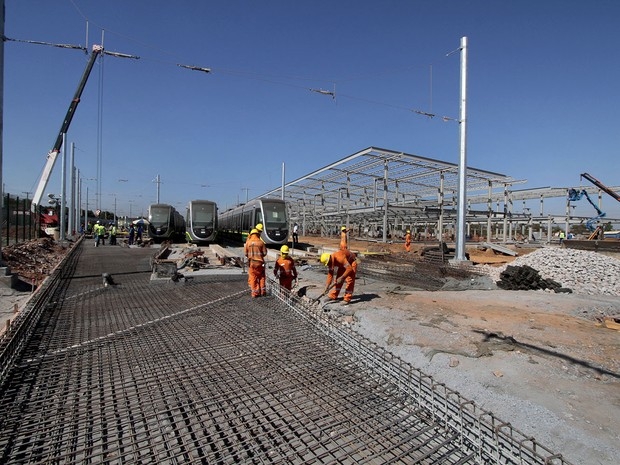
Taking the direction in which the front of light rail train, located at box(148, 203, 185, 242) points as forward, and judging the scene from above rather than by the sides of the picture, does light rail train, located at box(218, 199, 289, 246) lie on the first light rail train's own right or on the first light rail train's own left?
on the first light rail train's own left

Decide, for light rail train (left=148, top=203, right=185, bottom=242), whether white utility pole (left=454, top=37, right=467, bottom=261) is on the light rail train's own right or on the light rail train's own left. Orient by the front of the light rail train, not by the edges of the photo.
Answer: on the light rail train's own left

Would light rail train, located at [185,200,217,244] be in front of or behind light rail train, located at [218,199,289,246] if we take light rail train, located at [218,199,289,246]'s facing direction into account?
behind

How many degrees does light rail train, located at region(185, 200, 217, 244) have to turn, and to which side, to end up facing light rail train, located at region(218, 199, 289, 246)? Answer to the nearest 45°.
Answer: approximately 45° to its left

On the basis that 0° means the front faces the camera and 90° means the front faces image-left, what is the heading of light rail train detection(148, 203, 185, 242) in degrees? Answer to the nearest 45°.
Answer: approximately 45°

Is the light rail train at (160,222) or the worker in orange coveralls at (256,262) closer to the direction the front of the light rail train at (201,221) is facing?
the worker in orange coveralls

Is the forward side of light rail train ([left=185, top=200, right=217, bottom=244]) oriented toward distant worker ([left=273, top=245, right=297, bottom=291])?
yes

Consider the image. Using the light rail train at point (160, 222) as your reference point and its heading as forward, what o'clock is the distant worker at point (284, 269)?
The distant worker is roughly at 10 o'clock from the light rail train.

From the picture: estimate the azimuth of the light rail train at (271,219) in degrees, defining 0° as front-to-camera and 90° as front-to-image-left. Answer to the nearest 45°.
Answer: approximately 315°

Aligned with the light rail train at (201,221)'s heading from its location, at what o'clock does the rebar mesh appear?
The rebar mesh is roughly at 12 o'clock from the light rail train.

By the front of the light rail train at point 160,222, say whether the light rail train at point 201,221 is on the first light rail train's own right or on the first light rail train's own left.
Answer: on the first light rail train's own left
